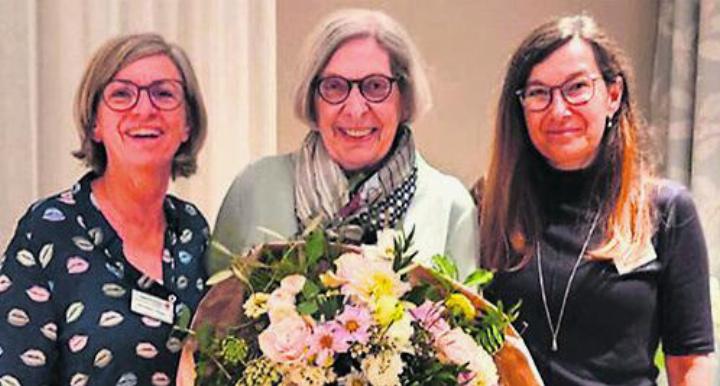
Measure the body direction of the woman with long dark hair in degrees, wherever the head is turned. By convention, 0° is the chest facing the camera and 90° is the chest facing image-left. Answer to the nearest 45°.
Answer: approximately 45°

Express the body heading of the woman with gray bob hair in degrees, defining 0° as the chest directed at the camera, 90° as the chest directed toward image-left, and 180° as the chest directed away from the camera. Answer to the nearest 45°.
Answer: approximately 0°

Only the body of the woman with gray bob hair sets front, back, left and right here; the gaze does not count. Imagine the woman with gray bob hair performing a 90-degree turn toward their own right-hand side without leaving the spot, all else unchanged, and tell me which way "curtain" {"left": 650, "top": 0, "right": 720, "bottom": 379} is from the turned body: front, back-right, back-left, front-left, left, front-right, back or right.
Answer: back-right
